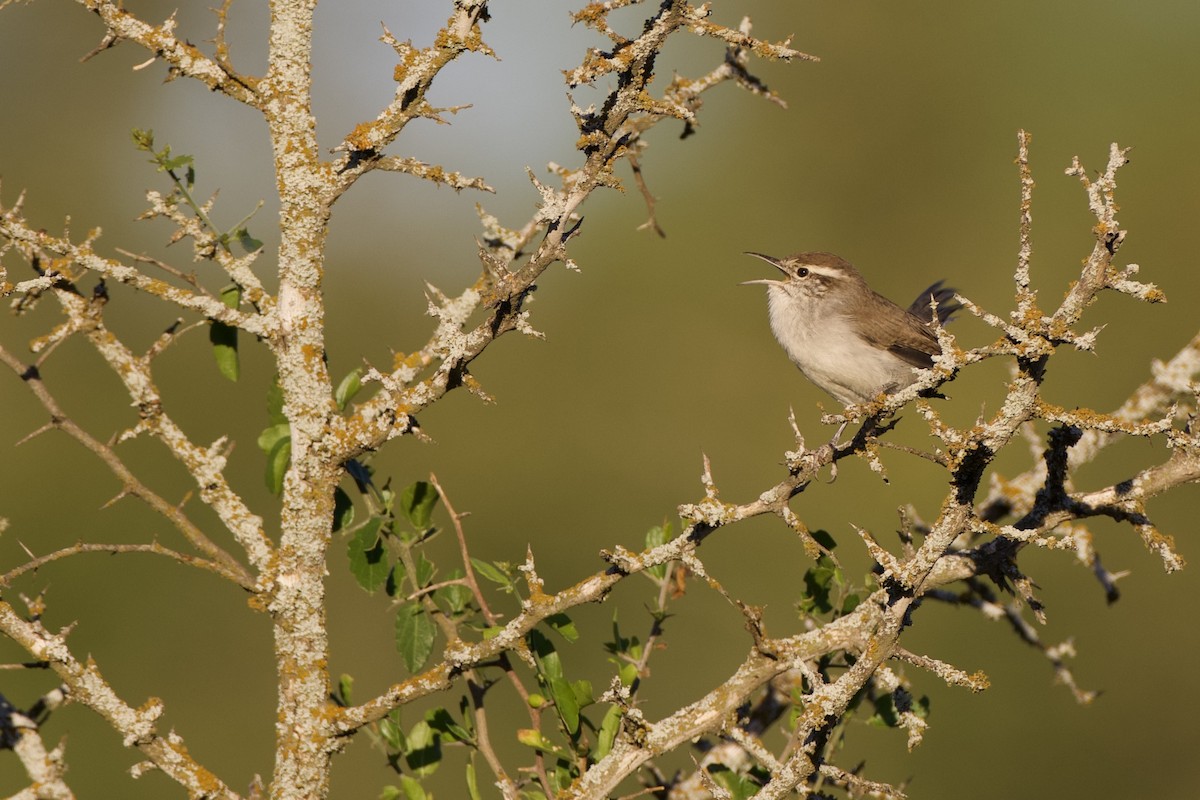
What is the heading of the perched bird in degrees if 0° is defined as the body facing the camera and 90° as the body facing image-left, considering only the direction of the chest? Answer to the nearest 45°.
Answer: approximately 90°
